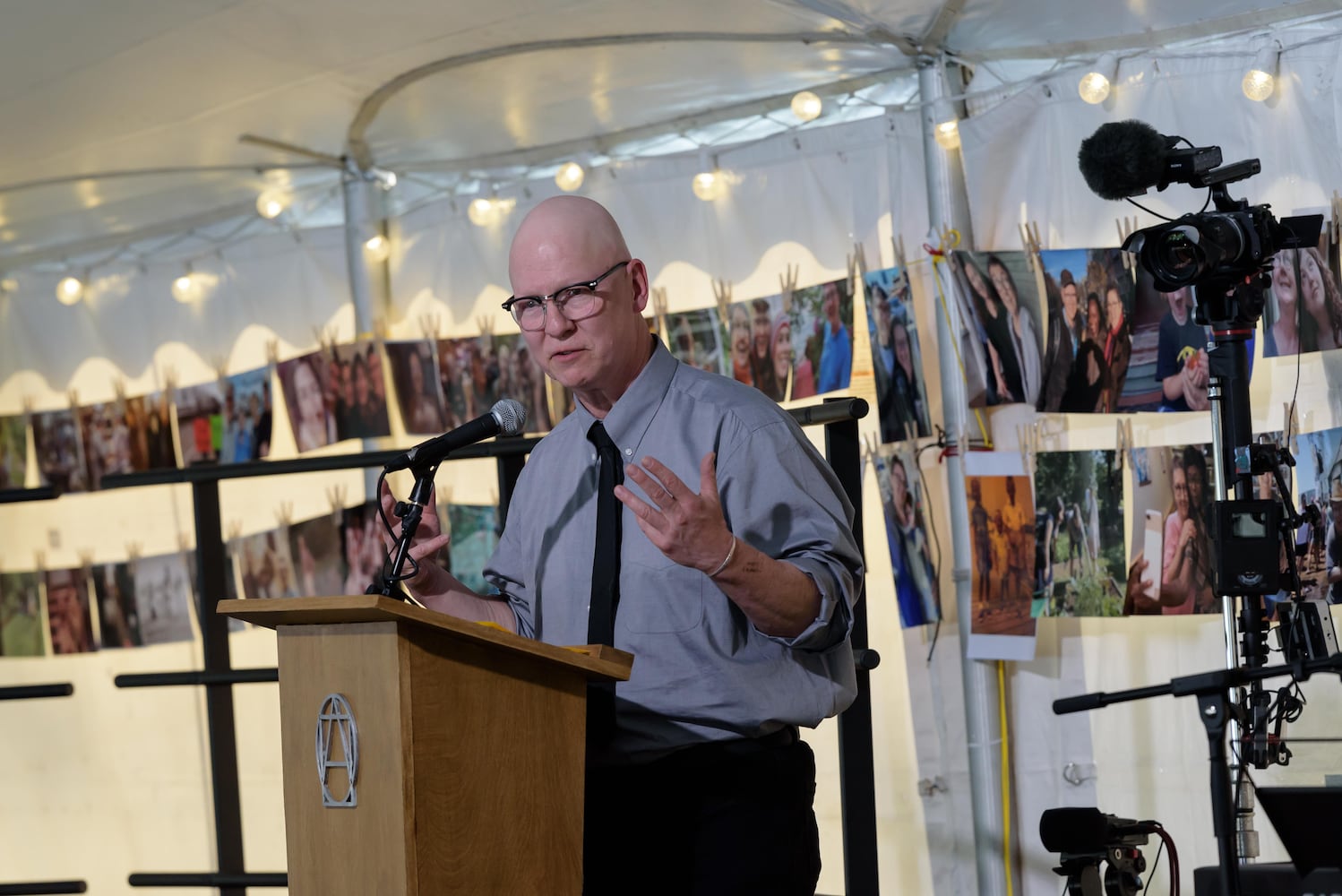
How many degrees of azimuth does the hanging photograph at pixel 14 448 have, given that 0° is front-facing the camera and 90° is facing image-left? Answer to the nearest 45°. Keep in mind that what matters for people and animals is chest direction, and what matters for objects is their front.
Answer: approximately 0°

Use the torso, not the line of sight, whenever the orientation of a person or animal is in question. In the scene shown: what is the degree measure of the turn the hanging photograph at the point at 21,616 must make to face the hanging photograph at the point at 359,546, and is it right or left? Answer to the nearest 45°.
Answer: approximately 45° to its left

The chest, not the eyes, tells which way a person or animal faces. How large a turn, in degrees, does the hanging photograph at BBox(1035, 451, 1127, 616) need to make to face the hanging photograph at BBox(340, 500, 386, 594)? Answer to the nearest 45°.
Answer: approximately 90° to its right

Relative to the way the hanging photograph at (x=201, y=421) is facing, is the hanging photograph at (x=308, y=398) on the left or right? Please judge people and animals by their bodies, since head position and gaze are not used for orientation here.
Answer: on its left

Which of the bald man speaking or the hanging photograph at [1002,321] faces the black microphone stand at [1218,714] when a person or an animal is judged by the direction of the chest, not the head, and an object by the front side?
the hanging photograph

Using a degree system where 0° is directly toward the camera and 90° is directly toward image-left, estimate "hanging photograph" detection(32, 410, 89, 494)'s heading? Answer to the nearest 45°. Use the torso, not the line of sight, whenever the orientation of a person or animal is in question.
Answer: approximately 0°
